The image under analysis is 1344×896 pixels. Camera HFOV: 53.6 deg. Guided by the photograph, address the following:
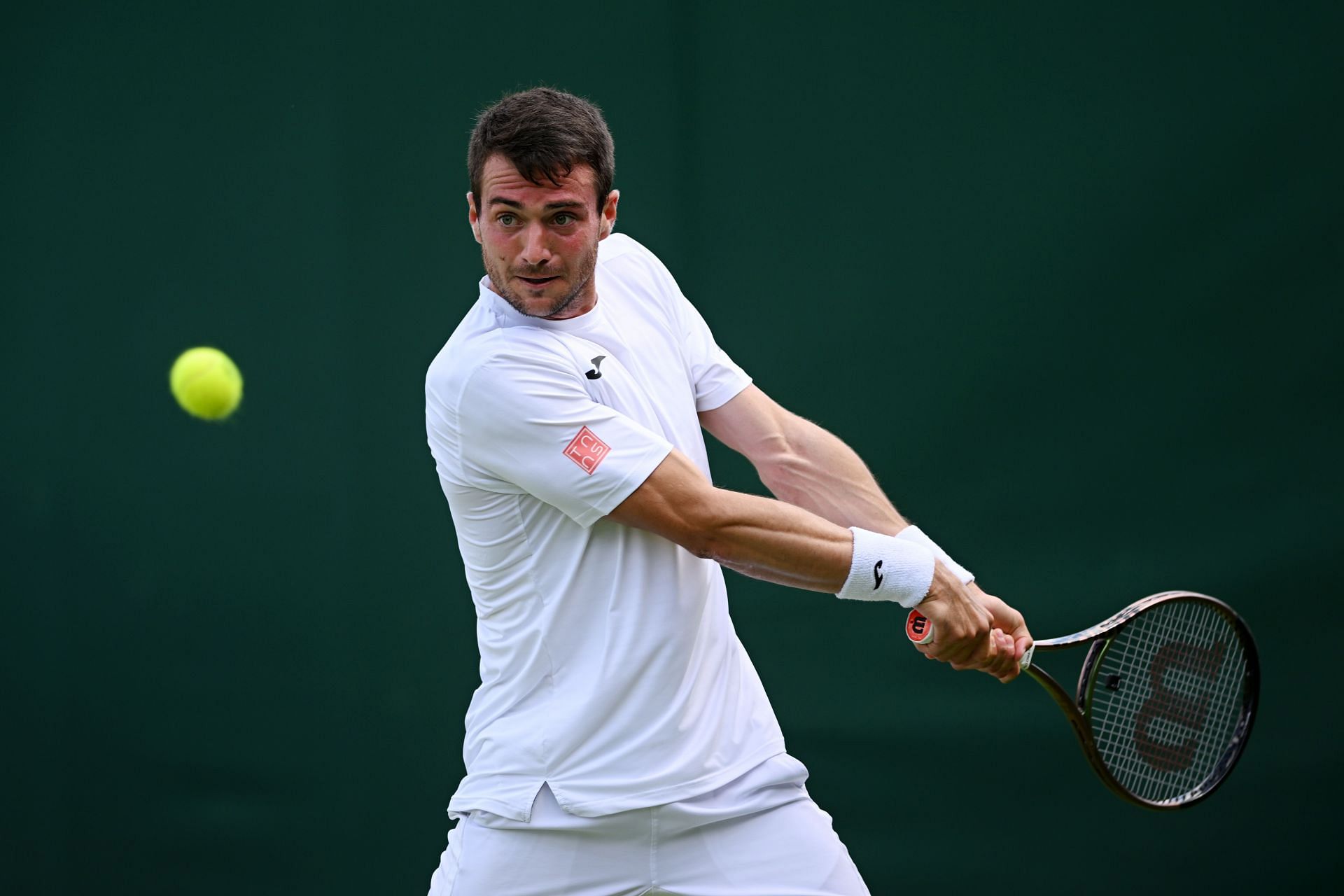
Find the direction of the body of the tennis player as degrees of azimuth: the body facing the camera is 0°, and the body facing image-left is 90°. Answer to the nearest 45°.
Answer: approximately 315°

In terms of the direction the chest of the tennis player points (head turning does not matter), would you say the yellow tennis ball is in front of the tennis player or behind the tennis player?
behind
